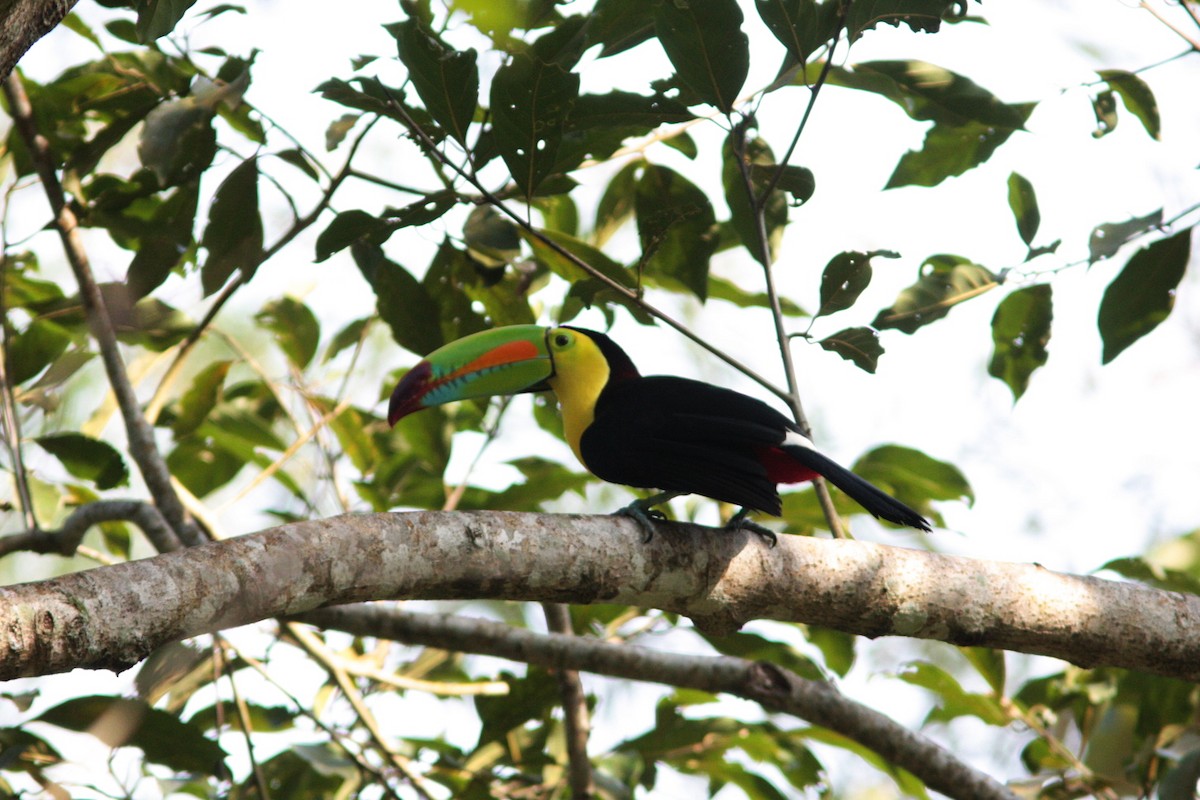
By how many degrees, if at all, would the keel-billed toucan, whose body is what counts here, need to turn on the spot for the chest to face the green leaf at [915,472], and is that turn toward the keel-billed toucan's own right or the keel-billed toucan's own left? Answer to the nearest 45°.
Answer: approximately 135° to the keel-billed toucan's own right

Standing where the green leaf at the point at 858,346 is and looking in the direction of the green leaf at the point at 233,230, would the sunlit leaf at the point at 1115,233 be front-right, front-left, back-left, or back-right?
back-right

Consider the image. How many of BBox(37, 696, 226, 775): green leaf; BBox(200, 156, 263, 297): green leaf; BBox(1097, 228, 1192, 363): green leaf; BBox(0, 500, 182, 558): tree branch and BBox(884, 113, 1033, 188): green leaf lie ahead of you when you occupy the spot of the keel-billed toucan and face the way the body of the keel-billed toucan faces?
3

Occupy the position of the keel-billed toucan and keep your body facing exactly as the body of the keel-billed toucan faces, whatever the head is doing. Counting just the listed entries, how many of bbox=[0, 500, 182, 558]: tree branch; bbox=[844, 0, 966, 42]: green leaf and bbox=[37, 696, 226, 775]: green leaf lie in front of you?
2

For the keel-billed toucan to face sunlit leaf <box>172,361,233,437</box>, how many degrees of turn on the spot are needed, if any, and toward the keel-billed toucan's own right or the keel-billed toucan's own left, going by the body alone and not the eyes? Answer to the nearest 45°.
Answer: approximately 45° to the keel-billed toucan's own right

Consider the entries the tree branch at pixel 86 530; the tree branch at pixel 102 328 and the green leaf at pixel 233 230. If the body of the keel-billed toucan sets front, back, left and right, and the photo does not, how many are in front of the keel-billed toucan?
3

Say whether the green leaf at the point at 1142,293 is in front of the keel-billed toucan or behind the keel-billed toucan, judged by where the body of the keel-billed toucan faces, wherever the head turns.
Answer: behind

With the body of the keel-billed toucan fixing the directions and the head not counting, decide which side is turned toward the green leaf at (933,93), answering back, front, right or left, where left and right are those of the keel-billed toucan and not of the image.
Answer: back

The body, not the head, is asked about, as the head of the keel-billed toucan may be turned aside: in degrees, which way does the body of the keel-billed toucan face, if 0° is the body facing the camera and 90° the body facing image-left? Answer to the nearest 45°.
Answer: approximately 90°

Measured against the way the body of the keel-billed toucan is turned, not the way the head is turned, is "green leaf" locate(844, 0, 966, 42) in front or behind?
behind

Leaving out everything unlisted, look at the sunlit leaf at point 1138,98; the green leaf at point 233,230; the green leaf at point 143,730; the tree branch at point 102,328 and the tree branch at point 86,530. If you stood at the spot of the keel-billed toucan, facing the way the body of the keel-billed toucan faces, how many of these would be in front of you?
4

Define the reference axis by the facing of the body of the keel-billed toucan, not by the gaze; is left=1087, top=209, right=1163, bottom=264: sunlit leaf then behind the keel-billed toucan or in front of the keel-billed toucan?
behind
